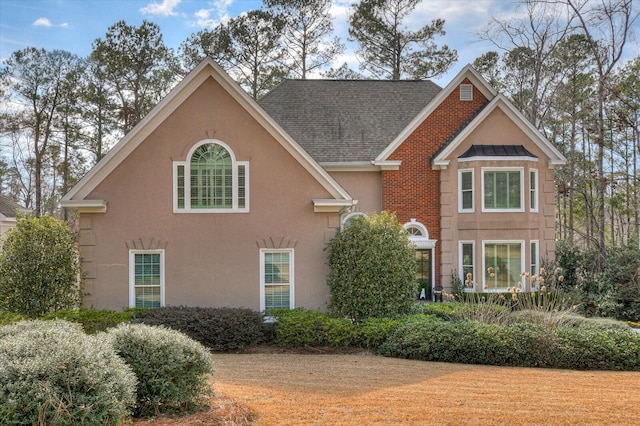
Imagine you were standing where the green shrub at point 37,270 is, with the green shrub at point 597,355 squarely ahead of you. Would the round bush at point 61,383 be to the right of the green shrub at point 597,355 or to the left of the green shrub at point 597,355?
right

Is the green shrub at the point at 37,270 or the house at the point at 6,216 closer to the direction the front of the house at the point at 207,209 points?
the green shrub

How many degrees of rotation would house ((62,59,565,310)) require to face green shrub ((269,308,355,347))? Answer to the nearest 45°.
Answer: approximately 45° to its left

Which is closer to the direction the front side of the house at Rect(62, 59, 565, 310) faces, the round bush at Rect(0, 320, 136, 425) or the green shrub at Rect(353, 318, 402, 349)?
the round bush

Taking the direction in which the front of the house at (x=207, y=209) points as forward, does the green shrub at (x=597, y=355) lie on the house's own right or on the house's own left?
on the house's own left

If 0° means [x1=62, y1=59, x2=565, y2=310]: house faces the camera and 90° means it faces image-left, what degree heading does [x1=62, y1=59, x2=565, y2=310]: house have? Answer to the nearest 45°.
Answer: approximately 0°

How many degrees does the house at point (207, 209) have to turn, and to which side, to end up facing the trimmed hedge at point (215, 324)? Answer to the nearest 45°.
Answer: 0° — it already faces it

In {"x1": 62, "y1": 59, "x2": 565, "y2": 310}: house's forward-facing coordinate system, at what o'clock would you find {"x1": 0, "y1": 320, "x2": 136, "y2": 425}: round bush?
The round bush is roughly at 12 o'clock from the house.

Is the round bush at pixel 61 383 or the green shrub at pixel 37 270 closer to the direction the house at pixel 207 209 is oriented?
the round bush
